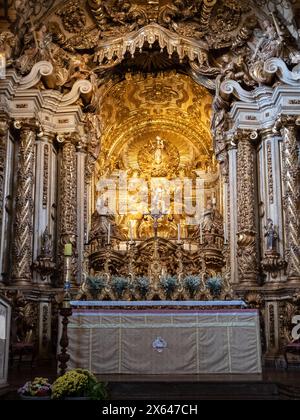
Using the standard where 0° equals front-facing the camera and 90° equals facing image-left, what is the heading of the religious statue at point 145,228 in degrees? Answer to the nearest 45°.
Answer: approximately 0°

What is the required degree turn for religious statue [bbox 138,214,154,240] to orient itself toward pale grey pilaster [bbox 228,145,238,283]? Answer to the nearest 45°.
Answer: approximately 45° to its left

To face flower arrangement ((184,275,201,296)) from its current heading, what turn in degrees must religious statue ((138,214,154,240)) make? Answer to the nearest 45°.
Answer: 0° — it already faces it

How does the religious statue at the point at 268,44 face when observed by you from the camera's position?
facing the viewer and to the left of the viewer

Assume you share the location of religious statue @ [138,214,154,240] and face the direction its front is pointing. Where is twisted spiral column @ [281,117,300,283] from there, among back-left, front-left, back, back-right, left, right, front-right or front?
front-left

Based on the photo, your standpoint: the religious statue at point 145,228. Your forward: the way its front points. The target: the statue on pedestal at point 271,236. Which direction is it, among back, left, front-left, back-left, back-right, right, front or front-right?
front-left

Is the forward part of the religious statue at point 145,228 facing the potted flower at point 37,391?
yes

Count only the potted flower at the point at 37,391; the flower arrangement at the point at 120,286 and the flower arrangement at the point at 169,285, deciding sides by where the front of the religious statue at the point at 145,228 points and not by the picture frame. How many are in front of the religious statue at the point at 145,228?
3

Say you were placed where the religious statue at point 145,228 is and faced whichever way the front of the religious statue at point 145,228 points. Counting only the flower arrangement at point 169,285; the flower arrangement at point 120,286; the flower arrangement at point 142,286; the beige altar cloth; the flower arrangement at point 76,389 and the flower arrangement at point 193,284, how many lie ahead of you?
6

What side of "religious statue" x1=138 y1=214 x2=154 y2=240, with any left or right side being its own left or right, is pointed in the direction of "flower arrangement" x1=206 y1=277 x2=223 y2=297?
front

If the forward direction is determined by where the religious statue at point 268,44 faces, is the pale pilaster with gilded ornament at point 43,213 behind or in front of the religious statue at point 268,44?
in front

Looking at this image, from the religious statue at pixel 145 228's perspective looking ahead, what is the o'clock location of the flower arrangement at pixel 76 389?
The flower arrangement is roughly at 12 o'clock from the religious statue.

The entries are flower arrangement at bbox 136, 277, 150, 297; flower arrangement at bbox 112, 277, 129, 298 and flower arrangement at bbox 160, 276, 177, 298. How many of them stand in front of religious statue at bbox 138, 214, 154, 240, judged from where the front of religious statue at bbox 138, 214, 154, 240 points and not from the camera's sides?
3

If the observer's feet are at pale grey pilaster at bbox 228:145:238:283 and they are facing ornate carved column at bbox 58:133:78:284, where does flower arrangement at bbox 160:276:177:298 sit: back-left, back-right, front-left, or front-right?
front-left

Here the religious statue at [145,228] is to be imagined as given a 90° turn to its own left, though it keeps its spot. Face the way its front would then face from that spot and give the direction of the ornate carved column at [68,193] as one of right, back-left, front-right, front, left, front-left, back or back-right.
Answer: back-right

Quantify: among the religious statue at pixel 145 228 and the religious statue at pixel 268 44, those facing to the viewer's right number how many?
0
